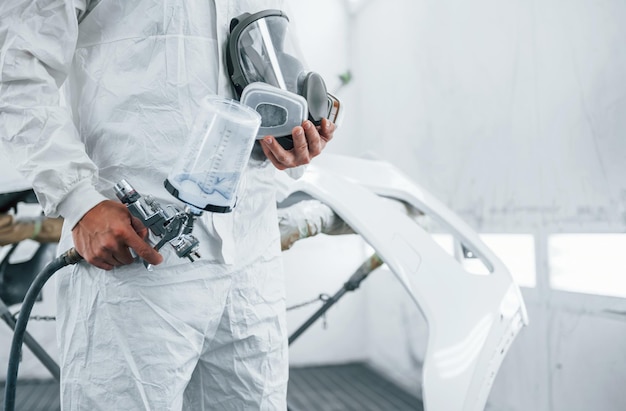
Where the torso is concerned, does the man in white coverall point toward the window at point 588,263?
no

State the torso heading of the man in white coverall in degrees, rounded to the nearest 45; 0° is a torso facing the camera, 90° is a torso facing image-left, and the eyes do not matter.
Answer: approximately 315°
